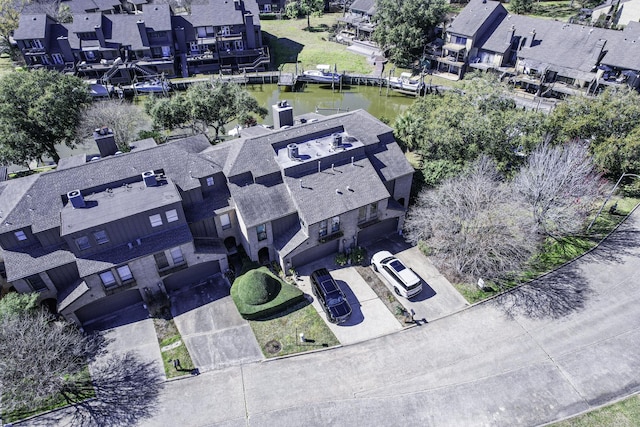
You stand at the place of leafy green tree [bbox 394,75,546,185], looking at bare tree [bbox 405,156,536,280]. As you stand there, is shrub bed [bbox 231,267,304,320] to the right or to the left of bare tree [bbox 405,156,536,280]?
right

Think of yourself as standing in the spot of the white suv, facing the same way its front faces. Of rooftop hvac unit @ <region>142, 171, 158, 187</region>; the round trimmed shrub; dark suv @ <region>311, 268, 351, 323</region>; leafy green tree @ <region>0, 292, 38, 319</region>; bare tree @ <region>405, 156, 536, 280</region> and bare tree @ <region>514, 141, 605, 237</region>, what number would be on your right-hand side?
2

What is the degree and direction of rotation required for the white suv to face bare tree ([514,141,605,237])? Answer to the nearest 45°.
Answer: approximately 90° to its right

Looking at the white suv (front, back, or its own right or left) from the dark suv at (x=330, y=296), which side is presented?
left

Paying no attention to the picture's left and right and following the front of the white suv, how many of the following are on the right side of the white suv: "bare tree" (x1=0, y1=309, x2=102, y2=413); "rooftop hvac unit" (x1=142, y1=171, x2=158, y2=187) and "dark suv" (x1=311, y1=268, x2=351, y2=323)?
0

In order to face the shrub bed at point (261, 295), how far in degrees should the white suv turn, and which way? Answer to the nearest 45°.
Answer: approximately 90° to its left

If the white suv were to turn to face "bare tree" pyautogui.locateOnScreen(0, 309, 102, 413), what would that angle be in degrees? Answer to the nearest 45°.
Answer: approximately 90° to its left

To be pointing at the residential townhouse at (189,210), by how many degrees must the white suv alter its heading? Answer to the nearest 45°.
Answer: approximately 45° to its left

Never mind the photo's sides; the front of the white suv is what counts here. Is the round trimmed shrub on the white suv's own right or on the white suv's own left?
on the white suv's own left

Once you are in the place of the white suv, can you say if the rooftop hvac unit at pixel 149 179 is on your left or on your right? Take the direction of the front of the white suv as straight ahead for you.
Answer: on your left

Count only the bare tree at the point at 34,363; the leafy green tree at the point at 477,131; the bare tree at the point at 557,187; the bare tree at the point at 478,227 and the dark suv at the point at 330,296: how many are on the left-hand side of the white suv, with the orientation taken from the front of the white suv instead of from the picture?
2

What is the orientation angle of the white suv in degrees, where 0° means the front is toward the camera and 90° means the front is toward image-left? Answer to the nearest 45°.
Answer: approximately 135°

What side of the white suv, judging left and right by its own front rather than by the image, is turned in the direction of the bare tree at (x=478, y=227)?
right

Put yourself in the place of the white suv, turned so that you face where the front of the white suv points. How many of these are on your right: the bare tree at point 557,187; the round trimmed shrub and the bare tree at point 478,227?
2

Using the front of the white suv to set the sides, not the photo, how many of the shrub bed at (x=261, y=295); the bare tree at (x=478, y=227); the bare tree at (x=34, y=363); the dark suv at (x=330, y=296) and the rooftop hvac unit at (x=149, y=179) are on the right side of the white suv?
1

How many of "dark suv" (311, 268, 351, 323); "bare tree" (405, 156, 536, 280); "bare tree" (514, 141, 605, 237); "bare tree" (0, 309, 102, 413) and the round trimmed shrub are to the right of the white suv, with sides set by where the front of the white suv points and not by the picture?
2

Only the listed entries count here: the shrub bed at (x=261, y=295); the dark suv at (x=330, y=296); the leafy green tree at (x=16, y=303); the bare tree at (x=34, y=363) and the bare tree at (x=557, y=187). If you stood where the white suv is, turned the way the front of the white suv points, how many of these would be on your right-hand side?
1

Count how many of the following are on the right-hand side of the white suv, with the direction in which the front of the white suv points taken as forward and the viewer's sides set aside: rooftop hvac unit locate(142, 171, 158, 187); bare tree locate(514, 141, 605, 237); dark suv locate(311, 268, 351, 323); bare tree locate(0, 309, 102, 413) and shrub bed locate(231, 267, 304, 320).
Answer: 1
